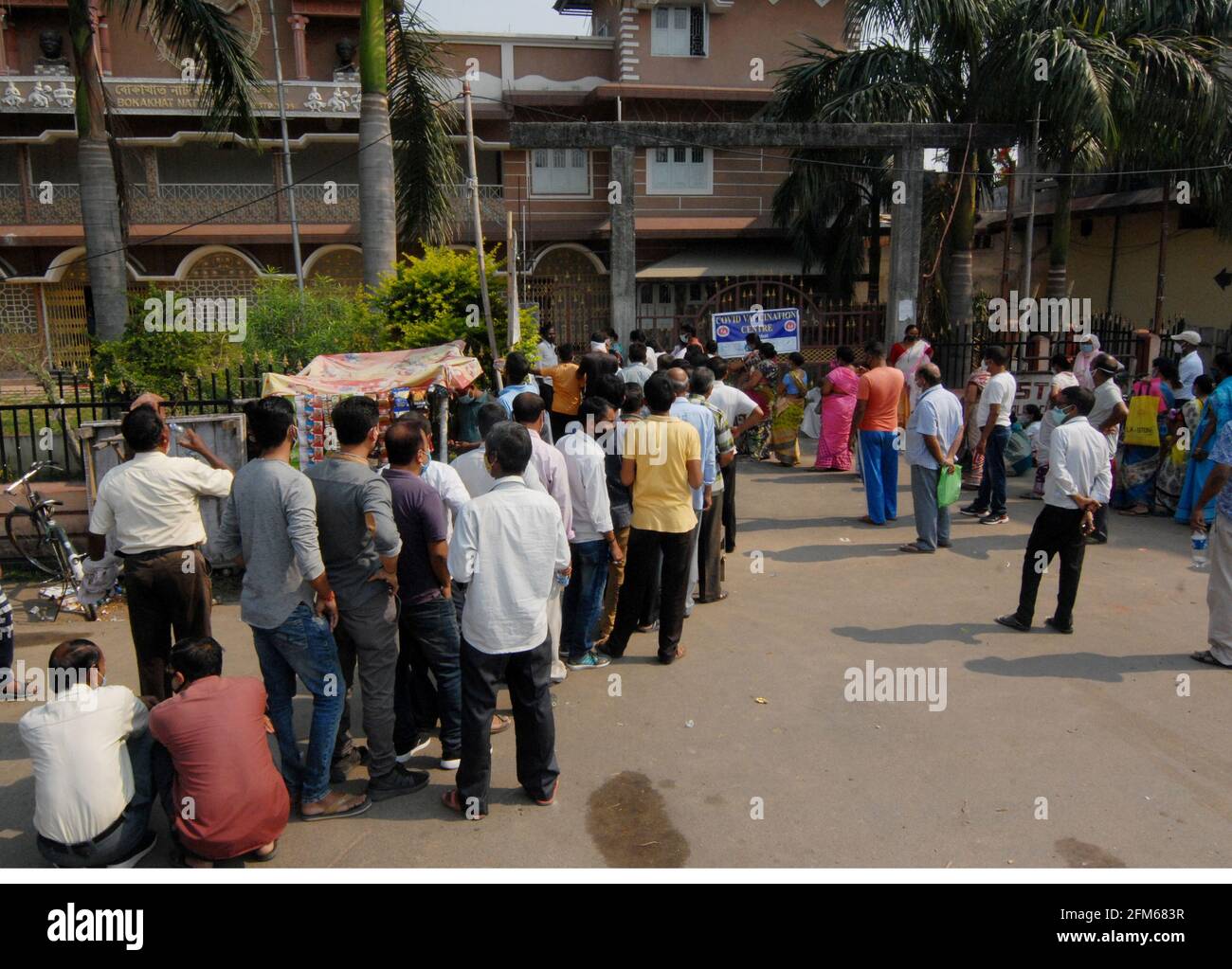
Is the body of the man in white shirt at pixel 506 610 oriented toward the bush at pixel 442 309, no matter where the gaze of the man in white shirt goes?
yes

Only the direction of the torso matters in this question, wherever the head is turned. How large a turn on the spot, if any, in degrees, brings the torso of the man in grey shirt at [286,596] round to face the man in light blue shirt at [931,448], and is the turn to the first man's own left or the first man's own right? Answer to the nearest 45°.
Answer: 0° — they already face them

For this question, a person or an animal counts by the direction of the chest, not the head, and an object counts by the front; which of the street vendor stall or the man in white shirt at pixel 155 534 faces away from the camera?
the man in white shirt

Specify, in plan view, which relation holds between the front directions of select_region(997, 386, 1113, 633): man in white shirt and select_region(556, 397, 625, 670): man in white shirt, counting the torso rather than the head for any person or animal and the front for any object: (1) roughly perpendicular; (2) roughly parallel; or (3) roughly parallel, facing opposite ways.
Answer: roughly perpendicular

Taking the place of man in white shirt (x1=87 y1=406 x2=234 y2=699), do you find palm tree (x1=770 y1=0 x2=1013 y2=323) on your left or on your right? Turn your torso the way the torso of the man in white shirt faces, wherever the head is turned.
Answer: on your right

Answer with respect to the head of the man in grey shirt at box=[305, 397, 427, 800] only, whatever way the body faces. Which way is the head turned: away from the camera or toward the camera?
away from the camera

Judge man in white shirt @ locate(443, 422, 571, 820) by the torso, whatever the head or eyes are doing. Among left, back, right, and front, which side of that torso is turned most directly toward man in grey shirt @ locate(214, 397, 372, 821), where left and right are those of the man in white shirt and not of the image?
left

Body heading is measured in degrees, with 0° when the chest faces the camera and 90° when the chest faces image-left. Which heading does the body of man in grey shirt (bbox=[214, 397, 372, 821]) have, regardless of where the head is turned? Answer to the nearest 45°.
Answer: approximately 225°
